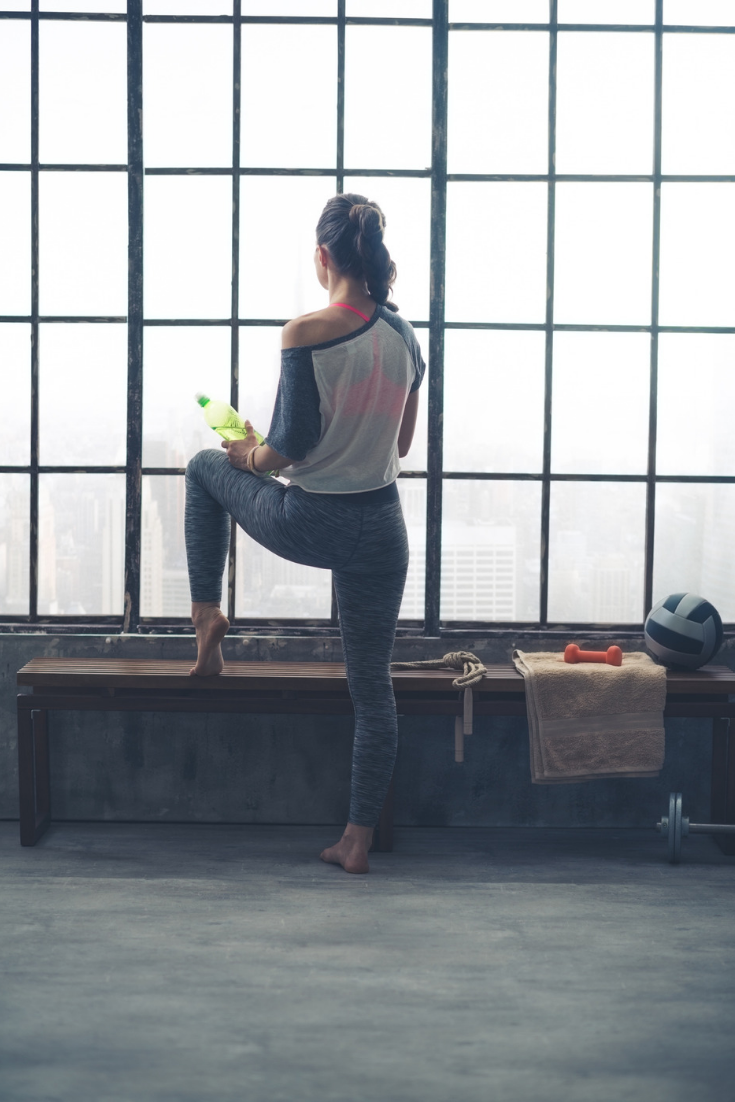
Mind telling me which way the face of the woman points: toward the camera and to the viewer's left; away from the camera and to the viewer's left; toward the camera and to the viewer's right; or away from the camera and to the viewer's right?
away from the camera and to the viewer's left

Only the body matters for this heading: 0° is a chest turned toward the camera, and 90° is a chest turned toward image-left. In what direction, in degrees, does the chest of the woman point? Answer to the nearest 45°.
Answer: approximately 135°

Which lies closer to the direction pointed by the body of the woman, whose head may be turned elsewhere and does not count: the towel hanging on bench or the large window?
the large window

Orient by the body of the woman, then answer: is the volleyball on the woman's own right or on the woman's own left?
on the woman's own right

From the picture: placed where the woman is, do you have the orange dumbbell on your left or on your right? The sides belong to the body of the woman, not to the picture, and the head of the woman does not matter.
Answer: on your right

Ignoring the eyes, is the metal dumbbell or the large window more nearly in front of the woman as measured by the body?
the large window

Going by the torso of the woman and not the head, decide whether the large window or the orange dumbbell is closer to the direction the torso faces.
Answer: the large window

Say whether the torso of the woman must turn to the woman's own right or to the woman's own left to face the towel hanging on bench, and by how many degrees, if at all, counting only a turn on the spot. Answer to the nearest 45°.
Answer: approximately 135° to the woman's own right

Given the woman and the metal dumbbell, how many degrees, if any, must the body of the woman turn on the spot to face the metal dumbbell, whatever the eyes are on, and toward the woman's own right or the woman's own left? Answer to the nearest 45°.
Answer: approximately 135° to the woman's own right
